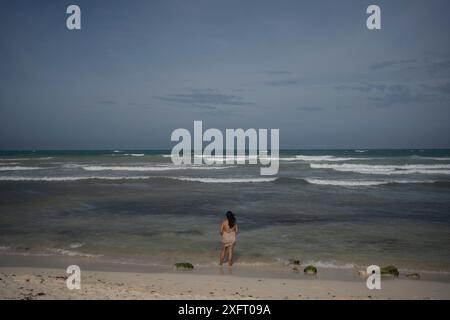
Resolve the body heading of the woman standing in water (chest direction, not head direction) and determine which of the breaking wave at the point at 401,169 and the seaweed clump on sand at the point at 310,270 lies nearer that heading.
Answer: the breaking wave

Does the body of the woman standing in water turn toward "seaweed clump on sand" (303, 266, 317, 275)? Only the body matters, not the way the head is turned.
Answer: no

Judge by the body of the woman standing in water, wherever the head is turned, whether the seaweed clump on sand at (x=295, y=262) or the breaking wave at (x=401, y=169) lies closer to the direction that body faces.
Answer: the breaking wave

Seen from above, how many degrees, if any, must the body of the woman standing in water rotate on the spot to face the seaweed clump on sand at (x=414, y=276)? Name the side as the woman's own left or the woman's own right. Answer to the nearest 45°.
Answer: approximately 90° to the woman's own right

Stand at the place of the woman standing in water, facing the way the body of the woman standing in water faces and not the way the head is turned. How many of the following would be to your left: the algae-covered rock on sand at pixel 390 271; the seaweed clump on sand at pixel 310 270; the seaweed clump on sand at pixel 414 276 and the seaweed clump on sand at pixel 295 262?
0

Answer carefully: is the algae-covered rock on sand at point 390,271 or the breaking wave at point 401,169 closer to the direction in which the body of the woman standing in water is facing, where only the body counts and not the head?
the breaking wave

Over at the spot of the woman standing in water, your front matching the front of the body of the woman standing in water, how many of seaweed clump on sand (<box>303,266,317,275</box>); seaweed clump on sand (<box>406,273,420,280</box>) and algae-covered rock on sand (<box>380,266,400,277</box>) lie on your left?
0

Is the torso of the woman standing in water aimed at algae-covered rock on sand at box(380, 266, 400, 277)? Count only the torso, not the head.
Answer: no

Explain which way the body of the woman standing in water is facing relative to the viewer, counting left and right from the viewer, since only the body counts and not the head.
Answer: facing away from the viewer

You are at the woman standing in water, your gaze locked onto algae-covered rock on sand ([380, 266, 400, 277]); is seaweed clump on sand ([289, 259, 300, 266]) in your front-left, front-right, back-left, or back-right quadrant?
front-left

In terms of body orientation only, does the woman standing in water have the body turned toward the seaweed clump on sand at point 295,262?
no

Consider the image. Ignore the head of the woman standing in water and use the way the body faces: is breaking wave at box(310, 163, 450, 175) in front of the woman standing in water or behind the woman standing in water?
in front

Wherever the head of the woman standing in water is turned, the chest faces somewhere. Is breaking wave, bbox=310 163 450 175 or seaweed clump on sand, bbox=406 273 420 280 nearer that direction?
the breaking wave
